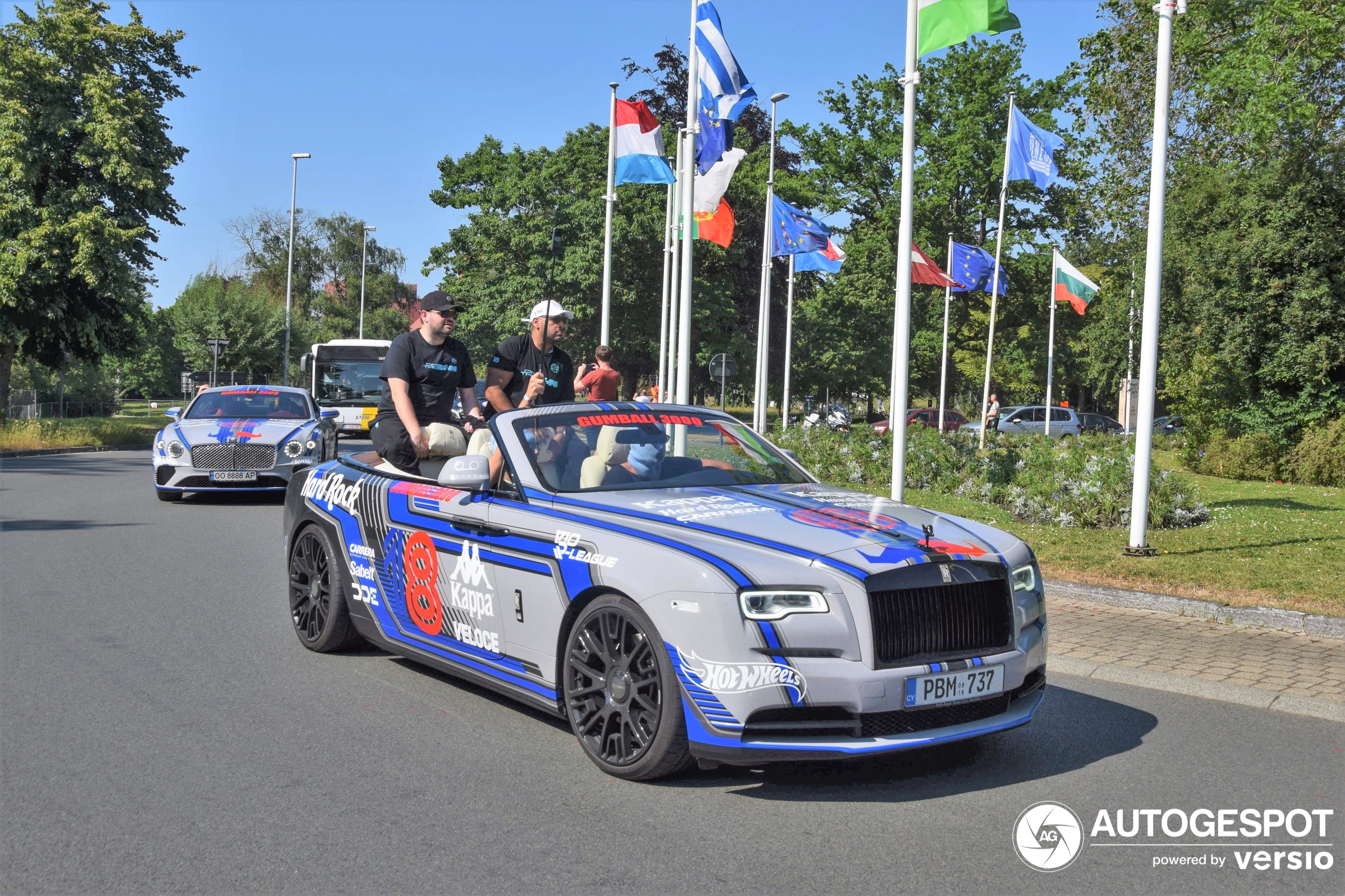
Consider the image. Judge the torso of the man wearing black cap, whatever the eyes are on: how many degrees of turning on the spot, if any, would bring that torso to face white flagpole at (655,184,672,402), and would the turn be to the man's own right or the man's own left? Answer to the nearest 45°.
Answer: approximately 135° to the man's own left

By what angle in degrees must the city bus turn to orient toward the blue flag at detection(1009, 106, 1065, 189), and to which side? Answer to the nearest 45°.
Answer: approximately 45° to its left

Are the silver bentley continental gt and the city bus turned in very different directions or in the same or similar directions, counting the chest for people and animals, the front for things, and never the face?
same or similar directions

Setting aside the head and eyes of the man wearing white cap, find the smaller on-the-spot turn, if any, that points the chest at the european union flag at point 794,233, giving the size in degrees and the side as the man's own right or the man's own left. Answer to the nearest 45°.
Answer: approximately 135° to the man's own left

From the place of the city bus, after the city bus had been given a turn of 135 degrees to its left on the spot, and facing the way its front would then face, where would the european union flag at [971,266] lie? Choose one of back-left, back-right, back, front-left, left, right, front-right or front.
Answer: front-right

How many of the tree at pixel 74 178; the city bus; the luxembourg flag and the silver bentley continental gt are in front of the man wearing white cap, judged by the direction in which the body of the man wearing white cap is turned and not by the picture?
0

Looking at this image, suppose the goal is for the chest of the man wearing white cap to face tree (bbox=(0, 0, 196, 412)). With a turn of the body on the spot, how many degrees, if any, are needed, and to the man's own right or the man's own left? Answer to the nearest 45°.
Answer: approximately 180°

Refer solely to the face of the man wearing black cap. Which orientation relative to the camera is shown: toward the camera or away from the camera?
toward the camera

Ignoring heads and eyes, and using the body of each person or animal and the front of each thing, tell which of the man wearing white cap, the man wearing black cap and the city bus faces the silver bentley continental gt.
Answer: the city bus

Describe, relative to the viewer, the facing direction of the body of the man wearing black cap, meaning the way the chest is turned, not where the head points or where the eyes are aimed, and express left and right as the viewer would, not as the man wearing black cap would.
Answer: facing the viewer and to the right of the viewer

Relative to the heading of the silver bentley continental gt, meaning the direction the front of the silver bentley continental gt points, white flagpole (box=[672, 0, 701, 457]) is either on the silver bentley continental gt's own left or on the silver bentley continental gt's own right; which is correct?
on the silver bentley continental gt's own left

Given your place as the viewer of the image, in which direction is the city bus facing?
facing the viewer

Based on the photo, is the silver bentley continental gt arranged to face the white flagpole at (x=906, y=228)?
no

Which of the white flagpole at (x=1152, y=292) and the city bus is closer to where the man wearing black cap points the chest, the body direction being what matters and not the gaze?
the white flagpole

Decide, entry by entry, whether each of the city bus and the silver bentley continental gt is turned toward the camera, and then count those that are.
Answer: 2

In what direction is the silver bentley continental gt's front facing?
toward the camera

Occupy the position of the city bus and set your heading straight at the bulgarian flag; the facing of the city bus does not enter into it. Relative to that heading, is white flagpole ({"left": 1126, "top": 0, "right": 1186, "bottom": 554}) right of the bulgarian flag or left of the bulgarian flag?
right

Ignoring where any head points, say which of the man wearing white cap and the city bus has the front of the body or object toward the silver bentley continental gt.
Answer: the city bus
